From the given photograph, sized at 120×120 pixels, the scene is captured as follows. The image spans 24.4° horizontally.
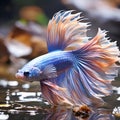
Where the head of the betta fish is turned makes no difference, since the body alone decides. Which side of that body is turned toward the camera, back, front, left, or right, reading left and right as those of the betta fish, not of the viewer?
left
